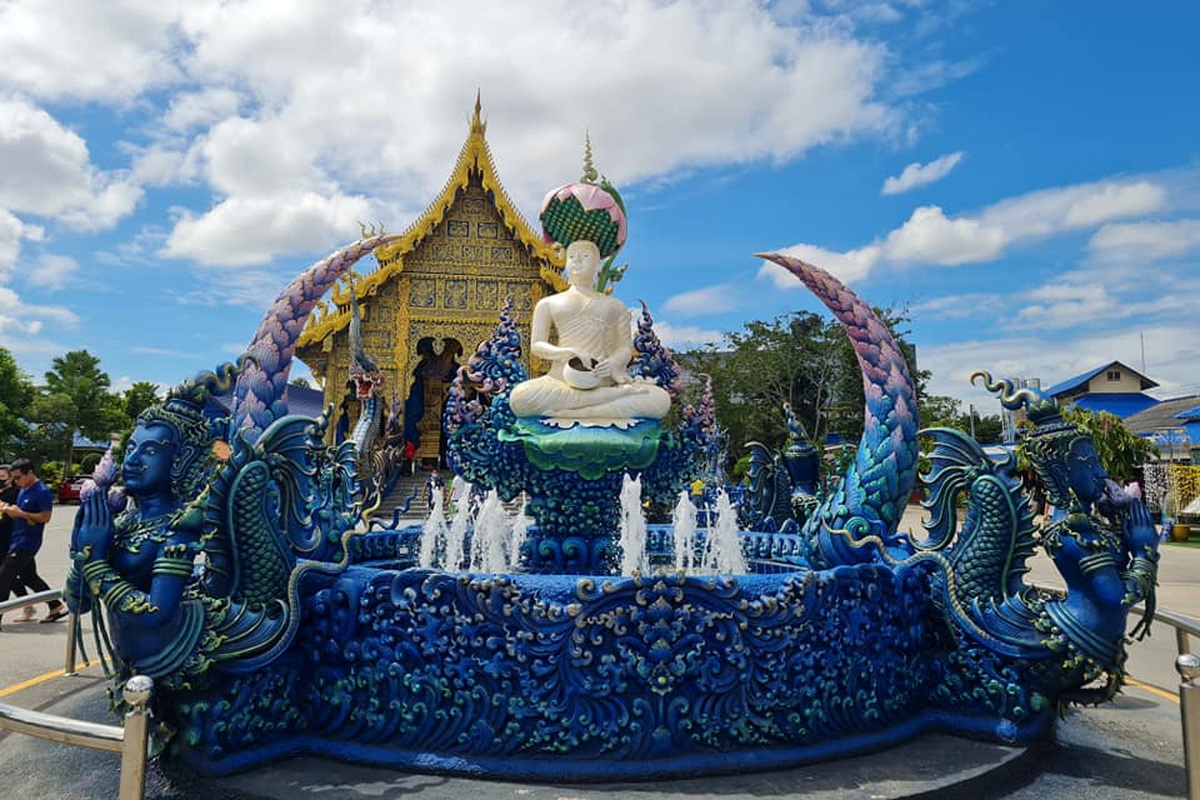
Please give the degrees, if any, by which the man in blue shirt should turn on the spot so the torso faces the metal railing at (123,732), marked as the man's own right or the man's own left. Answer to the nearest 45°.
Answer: approximately 90° to the man's own left

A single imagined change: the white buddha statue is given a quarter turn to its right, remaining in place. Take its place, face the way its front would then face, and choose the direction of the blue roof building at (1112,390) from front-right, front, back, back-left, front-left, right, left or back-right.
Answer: back-right

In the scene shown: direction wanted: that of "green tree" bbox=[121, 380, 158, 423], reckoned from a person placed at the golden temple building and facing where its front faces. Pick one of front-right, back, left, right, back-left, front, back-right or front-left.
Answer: back-right

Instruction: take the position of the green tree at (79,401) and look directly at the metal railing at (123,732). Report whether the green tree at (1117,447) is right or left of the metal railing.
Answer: left

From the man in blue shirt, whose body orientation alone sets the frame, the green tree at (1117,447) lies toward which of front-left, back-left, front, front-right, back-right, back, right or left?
back

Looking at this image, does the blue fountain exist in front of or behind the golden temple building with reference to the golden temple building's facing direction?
in front

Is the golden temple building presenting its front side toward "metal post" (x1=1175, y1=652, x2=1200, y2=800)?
yes

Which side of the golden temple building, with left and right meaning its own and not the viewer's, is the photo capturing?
front

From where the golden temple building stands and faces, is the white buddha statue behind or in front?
in front

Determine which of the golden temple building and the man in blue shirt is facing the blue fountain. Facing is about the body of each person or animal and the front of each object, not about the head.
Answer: the golden temple building

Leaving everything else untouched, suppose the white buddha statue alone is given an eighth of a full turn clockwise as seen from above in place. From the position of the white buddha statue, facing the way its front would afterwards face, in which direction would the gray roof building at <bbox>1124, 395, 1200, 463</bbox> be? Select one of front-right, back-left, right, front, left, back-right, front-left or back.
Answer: back

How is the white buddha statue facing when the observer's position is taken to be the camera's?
facing the viewer

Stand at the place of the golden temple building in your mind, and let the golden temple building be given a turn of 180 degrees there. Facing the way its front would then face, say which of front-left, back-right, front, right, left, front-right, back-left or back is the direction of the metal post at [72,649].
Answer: back

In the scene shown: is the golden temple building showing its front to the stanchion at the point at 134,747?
yes

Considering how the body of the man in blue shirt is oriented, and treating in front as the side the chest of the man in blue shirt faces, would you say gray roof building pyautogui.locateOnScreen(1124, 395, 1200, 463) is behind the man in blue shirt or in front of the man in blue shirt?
behind

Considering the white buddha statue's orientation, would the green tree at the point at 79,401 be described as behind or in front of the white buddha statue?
behind
